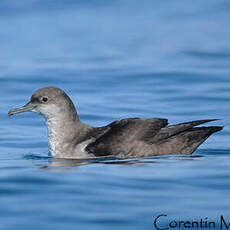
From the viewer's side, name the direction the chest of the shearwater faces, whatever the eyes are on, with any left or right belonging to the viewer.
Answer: facing to the left of the viewer
